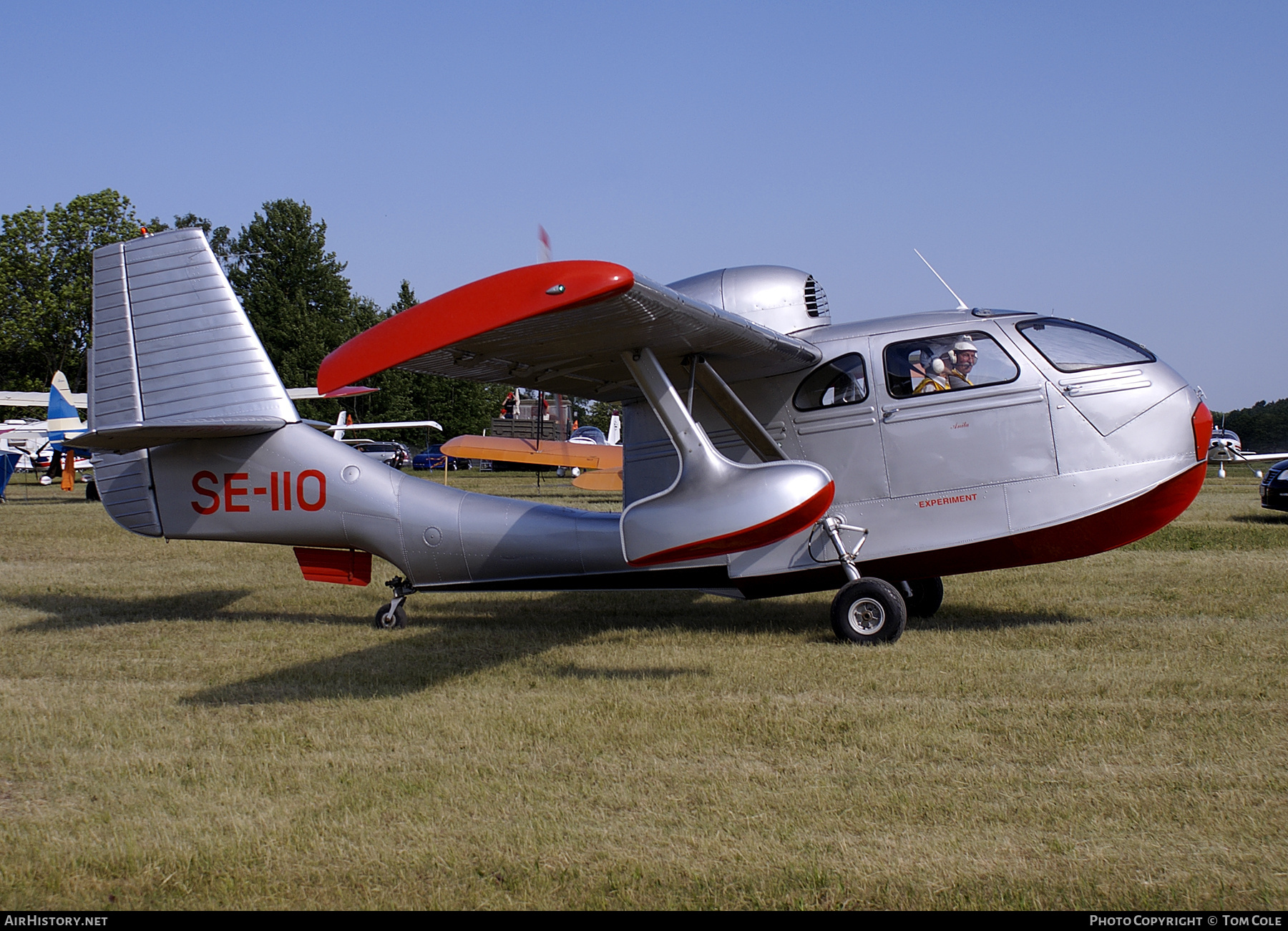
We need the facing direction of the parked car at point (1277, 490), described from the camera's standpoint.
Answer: facing the viewer and to the left of the viewer

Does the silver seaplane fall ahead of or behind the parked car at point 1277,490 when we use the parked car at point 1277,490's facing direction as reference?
ahead

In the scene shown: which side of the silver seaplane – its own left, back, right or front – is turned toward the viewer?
right

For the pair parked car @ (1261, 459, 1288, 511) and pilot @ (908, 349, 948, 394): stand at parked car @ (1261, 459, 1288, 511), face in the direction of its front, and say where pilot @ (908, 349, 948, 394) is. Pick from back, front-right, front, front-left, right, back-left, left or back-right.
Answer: front-left

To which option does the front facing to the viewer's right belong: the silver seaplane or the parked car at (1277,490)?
the silver seaplane

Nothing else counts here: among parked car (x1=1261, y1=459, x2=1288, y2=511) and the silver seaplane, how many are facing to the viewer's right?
1

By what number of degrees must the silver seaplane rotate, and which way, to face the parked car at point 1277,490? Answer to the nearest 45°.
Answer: approximately 45° to its left

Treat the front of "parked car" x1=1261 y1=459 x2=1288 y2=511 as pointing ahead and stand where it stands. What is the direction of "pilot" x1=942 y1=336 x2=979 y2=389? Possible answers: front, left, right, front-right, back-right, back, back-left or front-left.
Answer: front-left
